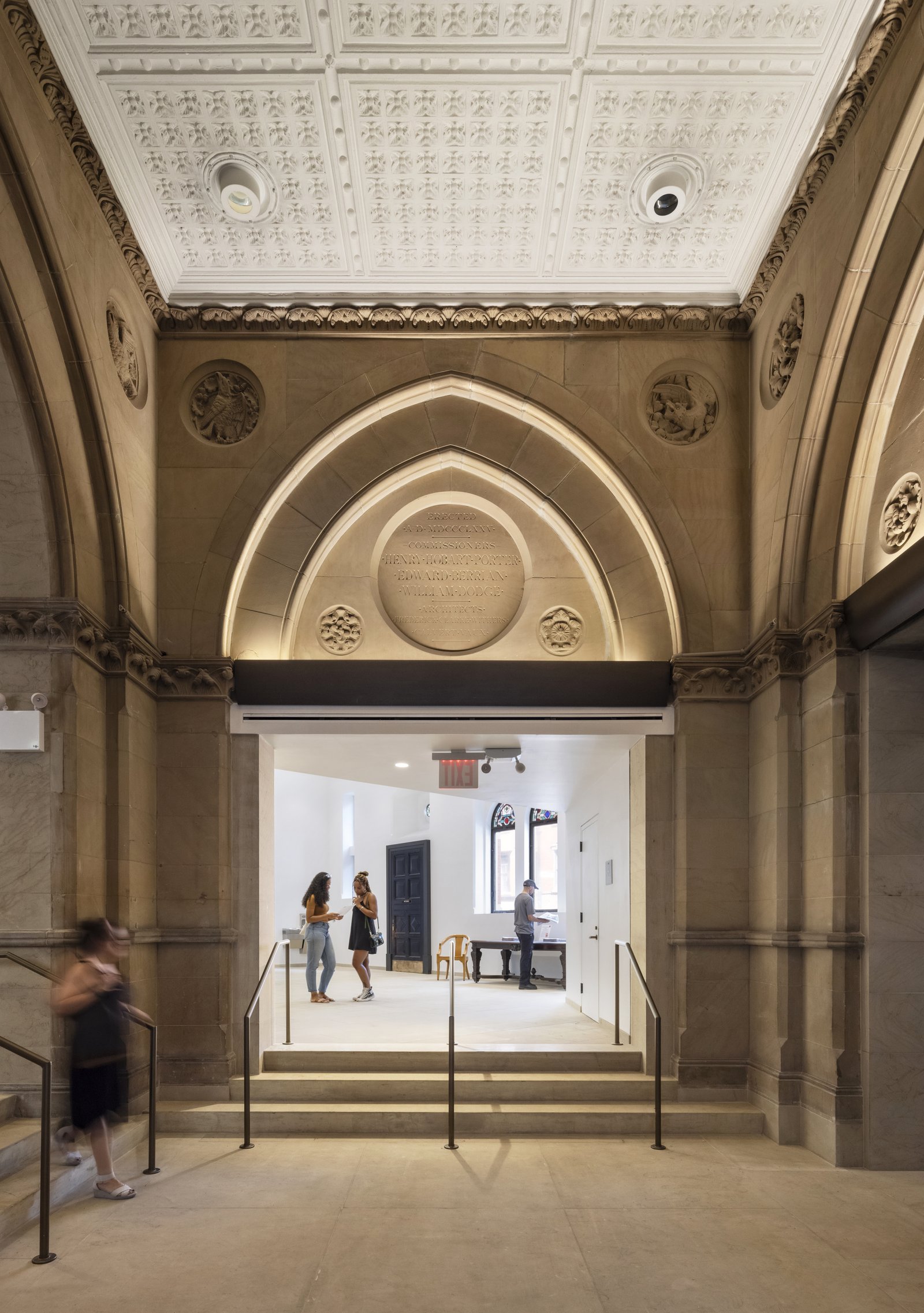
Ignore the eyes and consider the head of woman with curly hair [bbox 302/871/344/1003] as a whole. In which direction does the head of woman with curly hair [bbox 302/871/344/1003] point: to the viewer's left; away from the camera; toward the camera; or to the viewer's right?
to the viewer's right

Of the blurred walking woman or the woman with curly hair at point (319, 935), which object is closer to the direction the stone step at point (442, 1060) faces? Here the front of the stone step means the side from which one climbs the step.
the blurred walking woman

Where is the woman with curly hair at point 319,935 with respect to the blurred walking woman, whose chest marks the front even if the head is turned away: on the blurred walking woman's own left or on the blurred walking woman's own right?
on the blurred walking woman's own left

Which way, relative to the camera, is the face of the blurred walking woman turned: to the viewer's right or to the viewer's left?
to the viewer's right

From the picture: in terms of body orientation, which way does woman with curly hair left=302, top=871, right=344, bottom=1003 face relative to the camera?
to the viewer's right

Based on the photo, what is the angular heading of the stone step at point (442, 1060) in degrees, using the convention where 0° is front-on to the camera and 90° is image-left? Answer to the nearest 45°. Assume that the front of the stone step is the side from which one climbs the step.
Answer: approximately 0°

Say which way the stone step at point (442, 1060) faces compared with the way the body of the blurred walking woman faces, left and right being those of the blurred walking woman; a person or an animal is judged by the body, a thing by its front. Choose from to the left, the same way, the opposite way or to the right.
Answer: to the right

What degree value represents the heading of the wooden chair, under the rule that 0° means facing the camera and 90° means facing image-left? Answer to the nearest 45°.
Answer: approximately 45°
